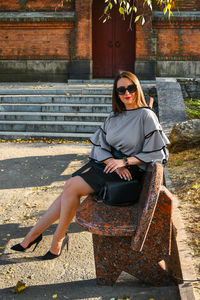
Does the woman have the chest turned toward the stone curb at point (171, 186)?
no

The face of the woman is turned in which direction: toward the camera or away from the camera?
toward the camera

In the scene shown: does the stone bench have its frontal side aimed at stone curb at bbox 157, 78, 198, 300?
no

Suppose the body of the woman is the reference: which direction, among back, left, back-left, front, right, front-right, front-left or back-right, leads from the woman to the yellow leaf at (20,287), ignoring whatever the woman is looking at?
front

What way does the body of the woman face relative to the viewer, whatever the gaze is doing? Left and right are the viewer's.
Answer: facing the viewer and to the left of the viewer

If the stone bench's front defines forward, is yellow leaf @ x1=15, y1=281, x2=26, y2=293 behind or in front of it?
in front

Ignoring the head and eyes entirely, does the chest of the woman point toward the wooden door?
no

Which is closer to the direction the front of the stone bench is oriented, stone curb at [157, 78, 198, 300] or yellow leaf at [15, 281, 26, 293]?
the yellow leaf
